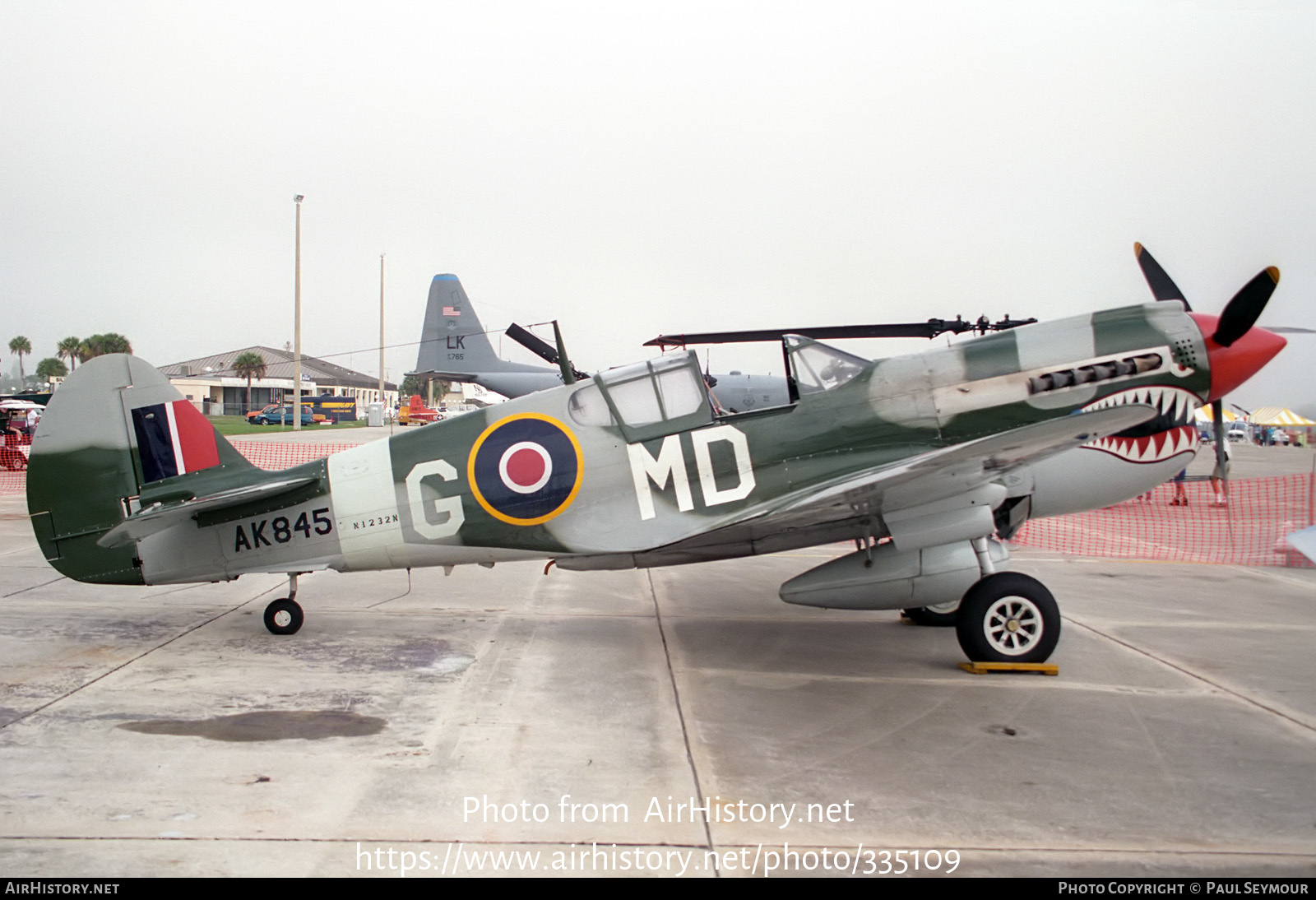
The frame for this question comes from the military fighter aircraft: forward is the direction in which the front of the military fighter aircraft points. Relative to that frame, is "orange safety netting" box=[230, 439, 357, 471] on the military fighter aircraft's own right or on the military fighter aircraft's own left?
on the military fighter aircraft's own left

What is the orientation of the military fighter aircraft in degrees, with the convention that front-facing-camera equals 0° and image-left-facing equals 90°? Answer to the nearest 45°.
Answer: approximately 270°

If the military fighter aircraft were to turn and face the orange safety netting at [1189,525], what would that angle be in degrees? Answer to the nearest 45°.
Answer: approximately 45° to its left
